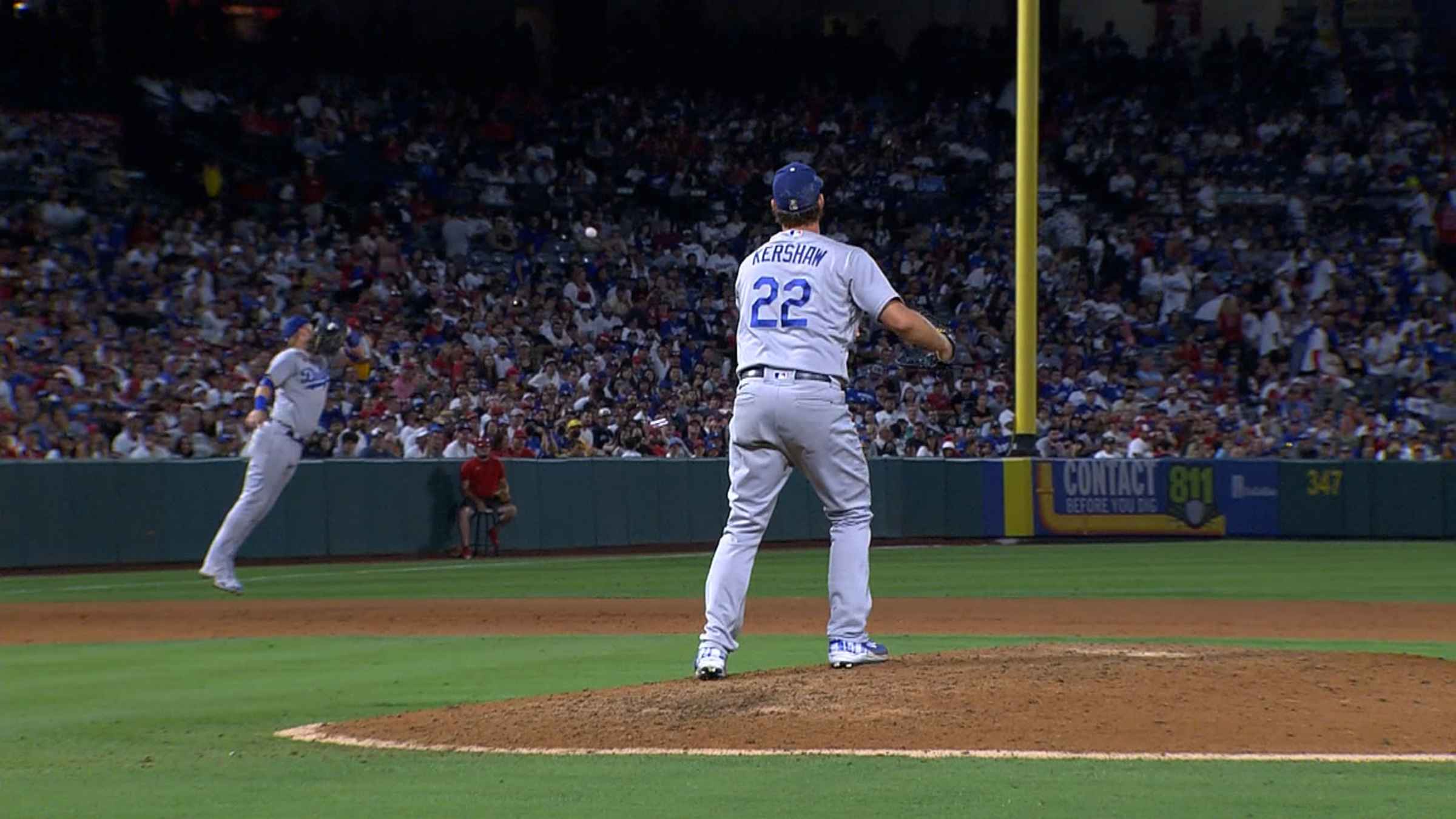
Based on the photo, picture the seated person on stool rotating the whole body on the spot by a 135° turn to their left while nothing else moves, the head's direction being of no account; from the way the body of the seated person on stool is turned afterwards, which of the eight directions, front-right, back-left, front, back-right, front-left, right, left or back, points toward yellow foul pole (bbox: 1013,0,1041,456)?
front-right

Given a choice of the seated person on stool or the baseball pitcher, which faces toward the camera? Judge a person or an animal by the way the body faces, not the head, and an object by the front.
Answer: the seated person on stool

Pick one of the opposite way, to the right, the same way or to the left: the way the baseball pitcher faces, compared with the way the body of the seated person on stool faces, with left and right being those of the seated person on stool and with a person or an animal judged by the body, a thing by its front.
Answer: the opposite way

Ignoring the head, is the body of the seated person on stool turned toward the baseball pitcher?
yes

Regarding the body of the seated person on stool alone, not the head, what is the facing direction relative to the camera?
toward the camera

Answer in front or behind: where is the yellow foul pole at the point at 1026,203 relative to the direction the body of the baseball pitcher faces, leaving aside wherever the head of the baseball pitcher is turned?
in front

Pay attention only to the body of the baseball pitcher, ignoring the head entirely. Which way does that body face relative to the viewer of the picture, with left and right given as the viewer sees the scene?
facing away from the viewer

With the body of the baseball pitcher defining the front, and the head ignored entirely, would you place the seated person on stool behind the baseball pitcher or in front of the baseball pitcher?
in front

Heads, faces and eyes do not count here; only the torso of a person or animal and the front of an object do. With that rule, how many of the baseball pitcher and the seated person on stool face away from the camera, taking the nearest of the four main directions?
1
